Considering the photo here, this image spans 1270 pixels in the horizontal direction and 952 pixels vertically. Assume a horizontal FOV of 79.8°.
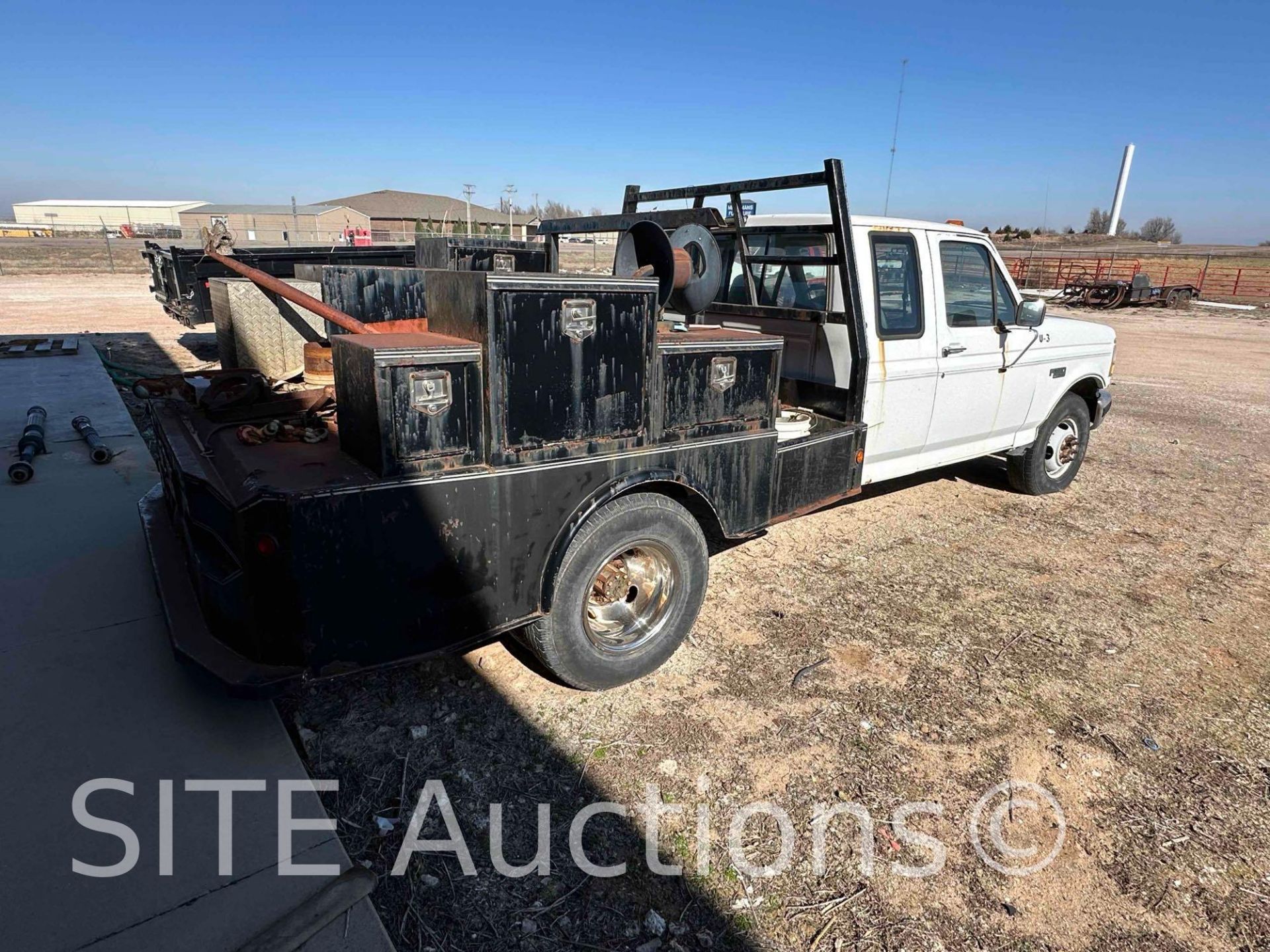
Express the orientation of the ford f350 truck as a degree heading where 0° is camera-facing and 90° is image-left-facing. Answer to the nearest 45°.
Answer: approximately 225°

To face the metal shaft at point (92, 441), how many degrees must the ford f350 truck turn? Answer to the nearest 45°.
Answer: approximately 90° to its left

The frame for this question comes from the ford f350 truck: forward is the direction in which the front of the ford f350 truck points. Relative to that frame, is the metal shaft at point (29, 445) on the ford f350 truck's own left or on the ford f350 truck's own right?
on the ford f350 truck's own left
